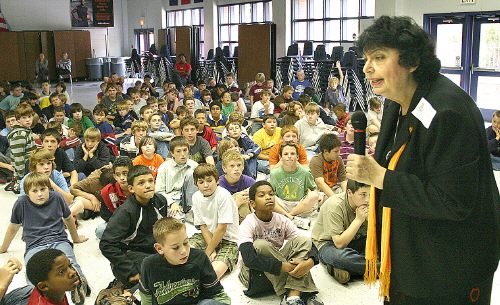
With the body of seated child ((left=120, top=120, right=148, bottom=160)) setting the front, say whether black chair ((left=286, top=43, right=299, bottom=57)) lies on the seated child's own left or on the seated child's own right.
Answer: on the seated child's own left

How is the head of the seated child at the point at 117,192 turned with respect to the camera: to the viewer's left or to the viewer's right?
to the viewer's right

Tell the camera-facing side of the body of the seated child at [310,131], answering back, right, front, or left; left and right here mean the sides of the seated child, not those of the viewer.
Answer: front

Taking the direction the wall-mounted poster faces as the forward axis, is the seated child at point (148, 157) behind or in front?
in front

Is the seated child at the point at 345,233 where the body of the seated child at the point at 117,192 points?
yes

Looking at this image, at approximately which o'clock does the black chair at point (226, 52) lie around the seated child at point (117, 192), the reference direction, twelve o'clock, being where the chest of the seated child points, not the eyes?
The black chair is roughly at 8 o'clock from the seated child.

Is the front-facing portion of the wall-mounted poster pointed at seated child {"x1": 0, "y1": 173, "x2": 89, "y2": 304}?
yes

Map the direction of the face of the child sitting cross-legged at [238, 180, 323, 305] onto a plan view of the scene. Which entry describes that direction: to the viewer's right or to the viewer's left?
to the viewer's right

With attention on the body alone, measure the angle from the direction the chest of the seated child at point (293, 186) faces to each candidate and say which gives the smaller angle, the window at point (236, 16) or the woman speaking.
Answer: the woman speaking

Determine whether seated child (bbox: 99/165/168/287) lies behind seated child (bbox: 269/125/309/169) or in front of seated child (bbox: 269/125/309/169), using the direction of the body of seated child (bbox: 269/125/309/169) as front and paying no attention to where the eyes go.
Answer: in front

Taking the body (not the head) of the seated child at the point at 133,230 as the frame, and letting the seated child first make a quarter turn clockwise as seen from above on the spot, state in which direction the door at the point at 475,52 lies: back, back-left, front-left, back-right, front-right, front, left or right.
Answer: back

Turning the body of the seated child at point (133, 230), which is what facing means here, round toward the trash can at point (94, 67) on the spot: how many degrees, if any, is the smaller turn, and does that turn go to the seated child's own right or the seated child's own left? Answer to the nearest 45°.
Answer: approximately 135° to the seated child's own left

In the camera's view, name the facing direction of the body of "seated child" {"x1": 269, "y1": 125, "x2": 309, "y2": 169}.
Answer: toward the camera

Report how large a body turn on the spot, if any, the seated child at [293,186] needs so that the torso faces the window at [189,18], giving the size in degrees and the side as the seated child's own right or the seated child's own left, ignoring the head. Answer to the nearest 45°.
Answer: approximately 180°
